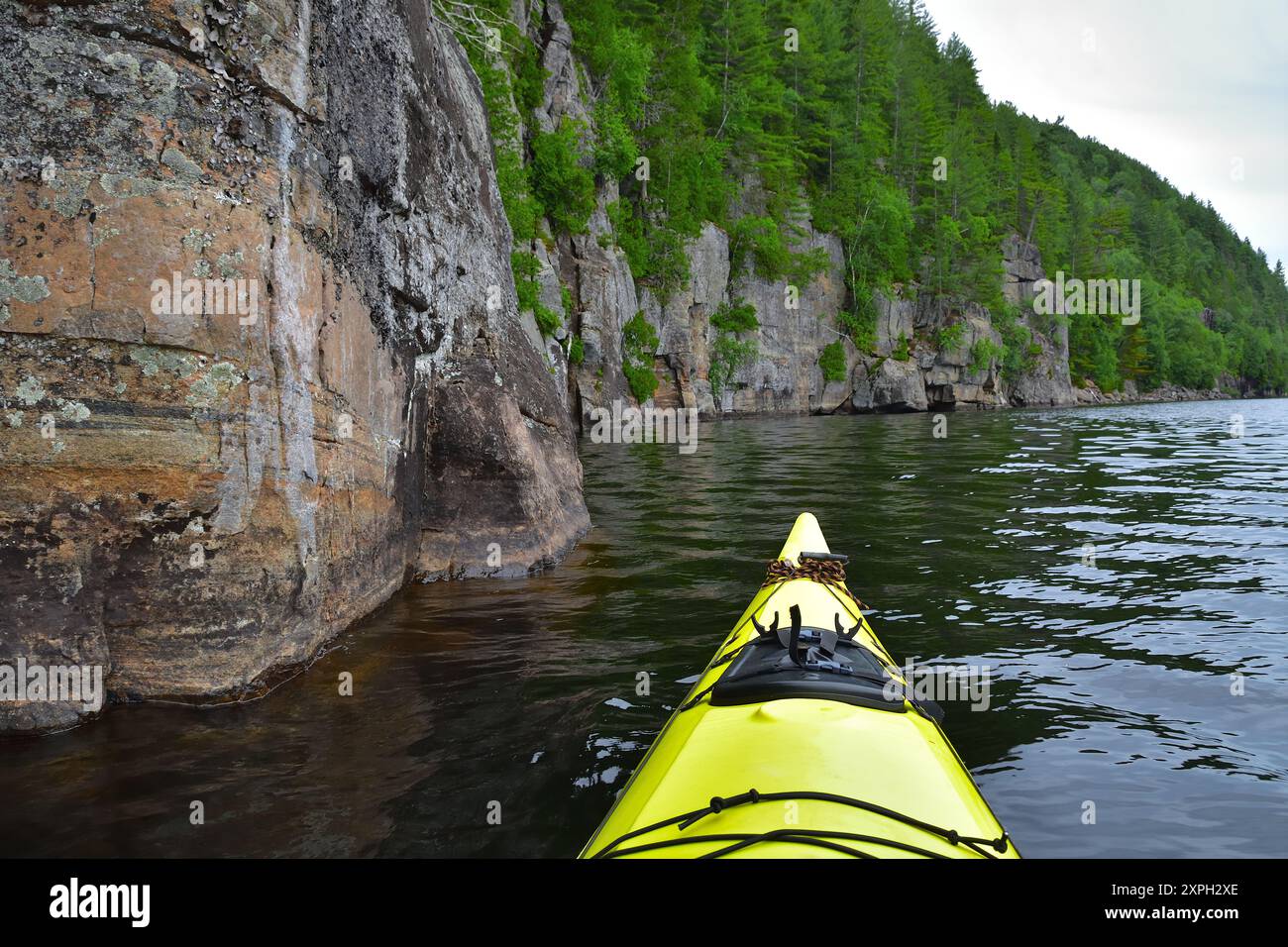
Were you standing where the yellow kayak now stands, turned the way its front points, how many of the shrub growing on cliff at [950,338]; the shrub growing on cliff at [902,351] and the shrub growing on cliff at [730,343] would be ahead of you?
3

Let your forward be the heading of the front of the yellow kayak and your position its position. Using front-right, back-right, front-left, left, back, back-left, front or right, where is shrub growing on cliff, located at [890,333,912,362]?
front

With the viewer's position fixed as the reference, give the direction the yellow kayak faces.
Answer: facing away from the viewer

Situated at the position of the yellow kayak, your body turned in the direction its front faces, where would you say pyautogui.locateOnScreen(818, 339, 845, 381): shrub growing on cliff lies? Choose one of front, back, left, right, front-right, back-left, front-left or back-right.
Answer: front

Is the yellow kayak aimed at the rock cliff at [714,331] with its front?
yes

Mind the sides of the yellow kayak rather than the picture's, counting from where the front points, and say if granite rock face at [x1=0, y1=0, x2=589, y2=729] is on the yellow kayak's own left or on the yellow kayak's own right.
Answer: on the yellow kayak's own left

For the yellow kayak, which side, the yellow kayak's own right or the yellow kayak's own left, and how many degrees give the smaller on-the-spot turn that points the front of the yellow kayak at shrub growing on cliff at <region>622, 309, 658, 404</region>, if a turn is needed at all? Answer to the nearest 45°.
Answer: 0° — it already faces it

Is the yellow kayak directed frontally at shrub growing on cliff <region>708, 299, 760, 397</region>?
yes

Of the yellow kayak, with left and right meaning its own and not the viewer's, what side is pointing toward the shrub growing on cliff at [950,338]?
front
